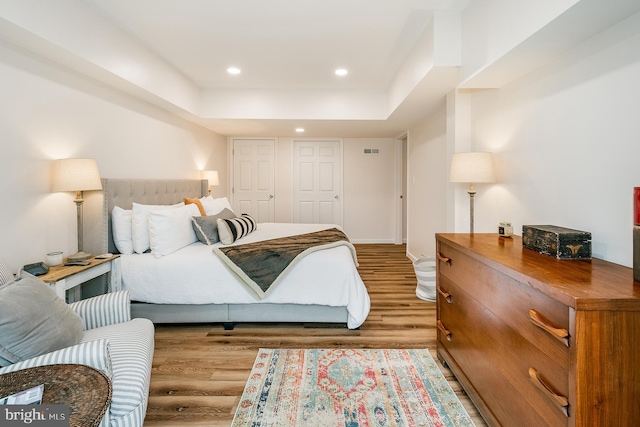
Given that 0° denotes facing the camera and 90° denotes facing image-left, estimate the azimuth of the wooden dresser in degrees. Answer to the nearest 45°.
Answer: approximately 45°

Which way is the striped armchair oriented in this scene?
to the viewer's right

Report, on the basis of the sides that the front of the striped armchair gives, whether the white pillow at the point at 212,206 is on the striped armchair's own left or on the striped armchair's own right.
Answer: on the striped armchair's own left

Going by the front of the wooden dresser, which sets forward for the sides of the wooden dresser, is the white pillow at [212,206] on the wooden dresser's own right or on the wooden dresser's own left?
on the wooden dresser's own right

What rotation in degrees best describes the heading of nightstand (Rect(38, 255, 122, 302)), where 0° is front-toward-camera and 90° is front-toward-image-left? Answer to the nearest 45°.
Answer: approximately 315°

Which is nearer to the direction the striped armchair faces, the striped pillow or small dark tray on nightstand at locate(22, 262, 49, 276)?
the striped pillow

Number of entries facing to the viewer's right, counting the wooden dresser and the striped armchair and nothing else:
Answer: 1

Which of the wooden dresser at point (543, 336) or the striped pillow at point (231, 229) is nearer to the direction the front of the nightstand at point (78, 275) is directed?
the wooden dresser
